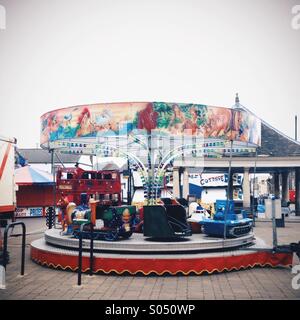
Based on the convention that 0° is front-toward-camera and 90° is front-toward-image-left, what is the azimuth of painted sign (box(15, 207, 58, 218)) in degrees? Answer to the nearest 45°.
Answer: approximately 0°
